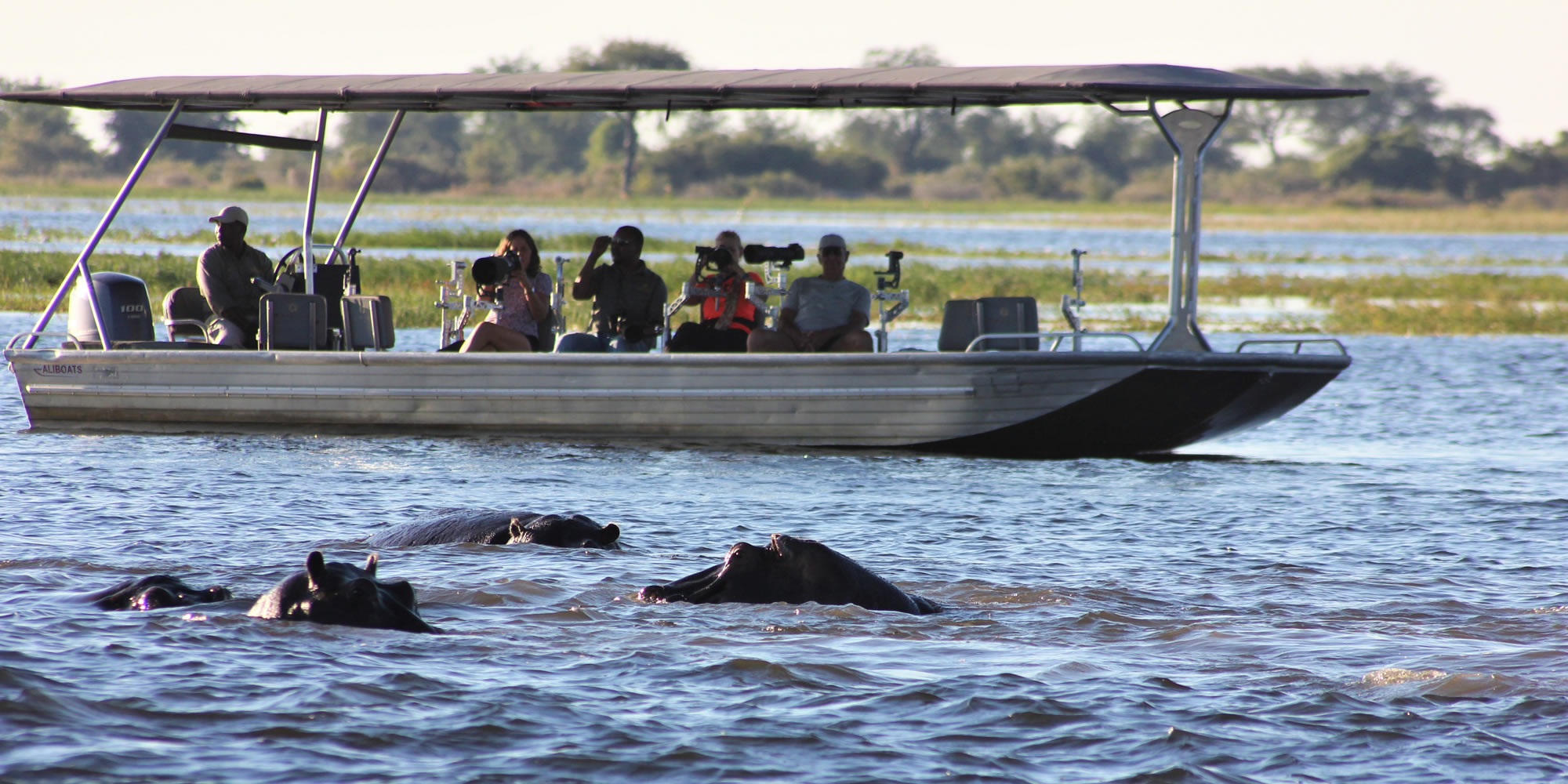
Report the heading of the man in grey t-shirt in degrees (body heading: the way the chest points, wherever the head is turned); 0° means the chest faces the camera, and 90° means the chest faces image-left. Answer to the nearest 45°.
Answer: approximately 0°

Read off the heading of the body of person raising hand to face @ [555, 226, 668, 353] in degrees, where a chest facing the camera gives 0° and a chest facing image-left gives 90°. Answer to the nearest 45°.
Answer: approximately 45°

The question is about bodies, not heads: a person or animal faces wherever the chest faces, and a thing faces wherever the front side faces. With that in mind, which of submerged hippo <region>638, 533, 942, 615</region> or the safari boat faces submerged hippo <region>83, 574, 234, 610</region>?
submerged hippo <region>638, 533, 942, 615</region>

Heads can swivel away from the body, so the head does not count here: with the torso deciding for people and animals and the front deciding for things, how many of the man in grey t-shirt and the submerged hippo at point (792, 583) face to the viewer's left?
1

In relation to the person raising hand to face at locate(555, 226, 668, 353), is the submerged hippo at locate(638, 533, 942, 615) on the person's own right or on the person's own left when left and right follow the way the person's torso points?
on the person's own left

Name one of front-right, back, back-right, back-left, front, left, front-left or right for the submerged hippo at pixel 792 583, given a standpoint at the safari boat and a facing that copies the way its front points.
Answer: right

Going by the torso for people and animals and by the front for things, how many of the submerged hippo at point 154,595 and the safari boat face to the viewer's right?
2

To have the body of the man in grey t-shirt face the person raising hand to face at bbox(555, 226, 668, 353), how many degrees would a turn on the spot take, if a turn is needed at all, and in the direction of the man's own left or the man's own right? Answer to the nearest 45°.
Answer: approximately 90° to the man's own right

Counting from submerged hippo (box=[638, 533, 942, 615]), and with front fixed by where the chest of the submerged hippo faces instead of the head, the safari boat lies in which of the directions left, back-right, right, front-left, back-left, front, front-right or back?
right

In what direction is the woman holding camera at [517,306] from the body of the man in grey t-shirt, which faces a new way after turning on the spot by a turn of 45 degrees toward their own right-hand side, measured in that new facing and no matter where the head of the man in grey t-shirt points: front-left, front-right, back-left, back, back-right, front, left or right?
front-right

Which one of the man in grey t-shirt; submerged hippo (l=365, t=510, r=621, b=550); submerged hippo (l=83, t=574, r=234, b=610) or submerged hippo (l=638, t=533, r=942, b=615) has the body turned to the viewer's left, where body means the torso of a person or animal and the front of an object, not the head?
submerged hippo (l=638, t=533, r=942, b=615)

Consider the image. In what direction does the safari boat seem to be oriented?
to the viewer's right

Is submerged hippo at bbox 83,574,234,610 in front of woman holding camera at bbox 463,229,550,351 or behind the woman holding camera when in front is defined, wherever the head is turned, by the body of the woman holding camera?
in front

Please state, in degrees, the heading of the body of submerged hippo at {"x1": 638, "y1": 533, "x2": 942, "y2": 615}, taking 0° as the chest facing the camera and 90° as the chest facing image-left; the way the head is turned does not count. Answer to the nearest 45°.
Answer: approximately 90°

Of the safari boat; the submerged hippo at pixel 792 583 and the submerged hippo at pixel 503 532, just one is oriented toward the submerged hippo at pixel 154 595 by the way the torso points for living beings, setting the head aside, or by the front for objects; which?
the submerged hippo at pixel 792 583

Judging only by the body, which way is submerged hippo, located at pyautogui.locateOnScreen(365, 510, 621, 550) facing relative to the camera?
to the viewer's right
